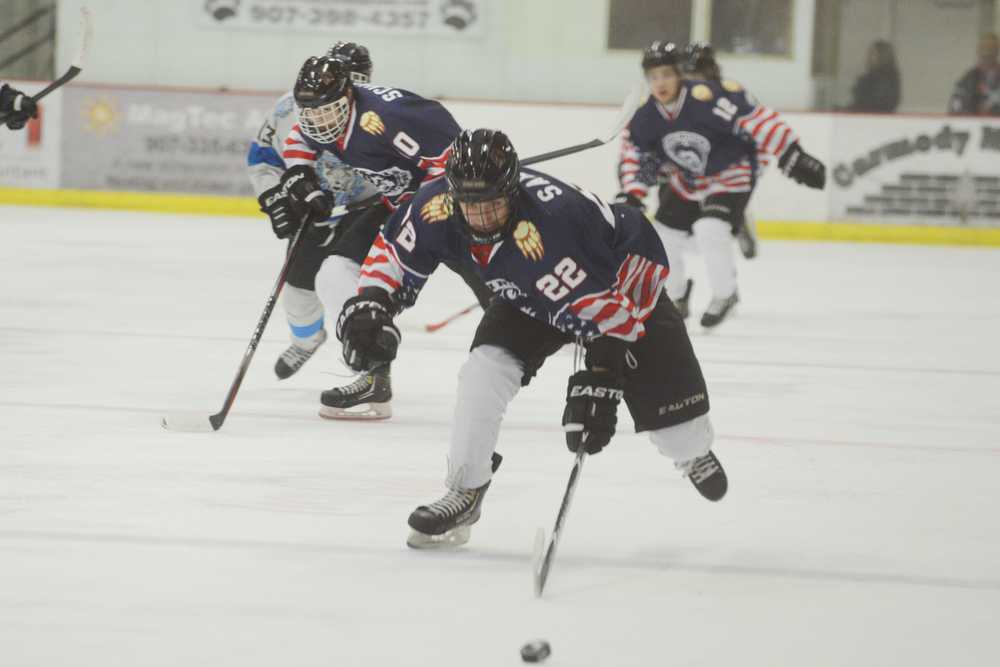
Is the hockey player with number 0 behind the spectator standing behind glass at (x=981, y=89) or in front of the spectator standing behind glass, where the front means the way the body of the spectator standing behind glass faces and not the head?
in front

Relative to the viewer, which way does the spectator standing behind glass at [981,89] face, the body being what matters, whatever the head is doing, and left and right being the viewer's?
facing the viewer

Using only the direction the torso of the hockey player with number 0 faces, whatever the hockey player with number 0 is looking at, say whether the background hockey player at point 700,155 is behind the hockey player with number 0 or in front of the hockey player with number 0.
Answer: behind

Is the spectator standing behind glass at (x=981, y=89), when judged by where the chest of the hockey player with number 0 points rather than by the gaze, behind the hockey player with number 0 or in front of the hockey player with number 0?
behind

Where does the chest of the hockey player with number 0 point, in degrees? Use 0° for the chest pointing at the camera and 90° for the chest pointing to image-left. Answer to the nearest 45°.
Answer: approximately 45°

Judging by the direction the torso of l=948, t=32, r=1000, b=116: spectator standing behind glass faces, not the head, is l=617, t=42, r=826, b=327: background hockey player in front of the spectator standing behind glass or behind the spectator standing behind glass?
in front

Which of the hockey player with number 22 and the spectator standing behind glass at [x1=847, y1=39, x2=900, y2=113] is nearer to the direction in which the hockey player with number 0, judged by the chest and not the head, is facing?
the hockey player with number 22

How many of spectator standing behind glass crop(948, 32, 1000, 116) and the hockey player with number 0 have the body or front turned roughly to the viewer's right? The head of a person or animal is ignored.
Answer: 0
